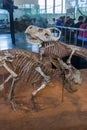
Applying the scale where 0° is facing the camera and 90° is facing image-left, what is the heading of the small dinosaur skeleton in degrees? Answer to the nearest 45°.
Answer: approximately 270°

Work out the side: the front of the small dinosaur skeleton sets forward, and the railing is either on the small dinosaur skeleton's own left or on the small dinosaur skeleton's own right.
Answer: on the small dinosaur skeleton's own left
